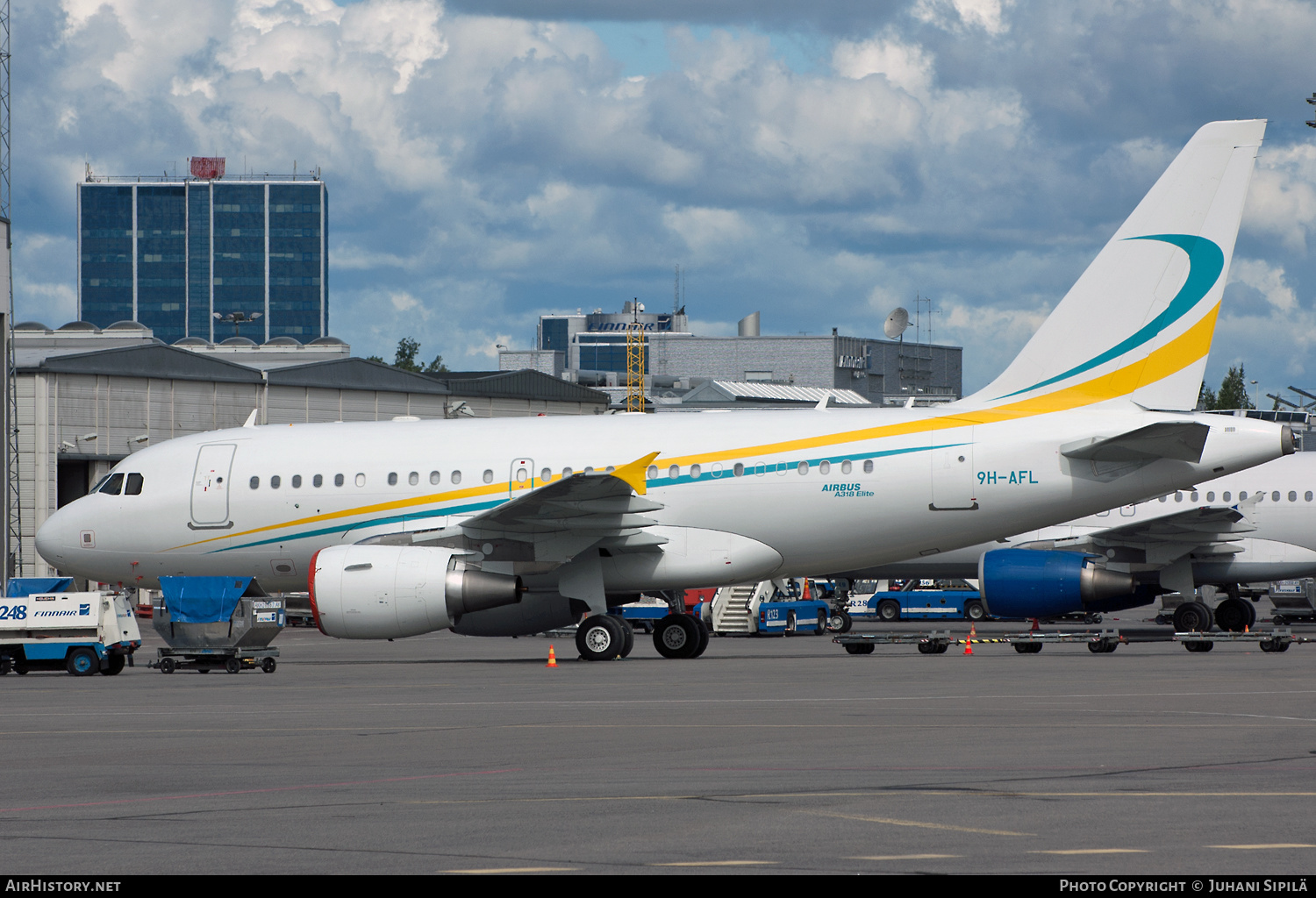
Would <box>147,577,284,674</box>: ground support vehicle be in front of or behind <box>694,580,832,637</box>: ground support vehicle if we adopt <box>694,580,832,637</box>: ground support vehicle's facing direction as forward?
behind

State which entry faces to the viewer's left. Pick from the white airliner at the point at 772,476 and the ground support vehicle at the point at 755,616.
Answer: the white airliner

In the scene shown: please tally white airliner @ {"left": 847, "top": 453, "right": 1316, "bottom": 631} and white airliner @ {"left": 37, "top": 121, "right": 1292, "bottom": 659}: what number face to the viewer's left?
2

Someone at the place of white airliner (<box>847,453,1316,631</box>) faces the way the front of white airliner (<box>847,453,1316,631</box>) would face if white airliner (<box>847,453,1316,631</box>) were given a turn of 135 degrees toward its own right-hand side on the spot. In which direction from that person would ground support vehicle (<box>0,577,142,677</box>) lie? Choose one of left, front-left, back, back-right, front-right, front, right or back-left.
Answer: back

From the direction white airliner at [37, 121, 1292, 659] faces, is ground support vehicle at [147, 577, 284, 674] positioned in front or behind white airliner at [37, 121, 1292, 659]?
in front

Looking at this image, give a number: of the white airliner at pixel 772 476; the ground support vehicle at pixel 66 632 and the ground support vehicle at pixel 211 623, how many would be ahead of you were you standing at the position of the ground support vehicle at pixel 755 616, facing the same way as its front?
0

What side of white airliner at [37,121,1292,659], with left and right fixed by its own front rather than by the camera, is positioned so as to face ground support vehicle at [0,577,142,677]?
front

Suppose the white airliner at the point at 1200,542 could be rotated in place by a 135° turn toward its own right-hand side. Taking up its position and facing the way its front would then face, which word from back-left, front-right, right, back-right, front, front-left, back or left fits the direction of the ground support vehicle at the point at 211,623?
back

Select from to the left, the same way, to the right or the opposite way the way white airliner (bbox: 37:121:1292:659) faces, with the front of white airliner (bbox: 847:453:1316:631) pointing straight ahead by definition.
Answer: the same way

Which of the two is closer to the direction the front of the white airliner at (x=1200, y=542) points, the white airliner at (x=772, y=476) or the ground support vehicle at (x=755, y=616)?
the ground support vehicle

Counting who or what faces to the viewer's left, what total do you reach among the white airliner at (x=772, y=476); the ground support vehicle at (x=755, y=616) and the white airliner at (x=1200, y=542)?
2

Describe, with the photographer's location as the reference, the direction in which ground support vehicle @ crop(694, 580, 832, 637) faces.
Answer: facing away from the viewer and to the right of the viewer

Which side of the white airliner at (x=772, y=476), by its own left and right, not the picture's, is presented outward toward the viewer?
left

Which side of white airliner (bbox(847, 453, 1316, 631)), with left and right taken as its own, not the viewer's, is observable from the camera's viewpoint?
left

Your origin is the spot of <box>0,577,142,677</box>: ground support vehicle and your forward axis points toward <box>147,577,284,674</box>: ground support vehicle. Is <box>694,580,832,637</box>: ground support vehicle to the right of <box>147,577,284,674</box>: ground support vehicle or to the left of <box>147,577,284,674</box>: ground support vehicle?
left

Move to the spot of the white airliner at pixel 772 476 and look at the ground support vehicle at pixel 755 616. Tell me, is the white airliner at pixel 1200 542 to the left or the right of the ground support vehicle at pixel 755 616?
right

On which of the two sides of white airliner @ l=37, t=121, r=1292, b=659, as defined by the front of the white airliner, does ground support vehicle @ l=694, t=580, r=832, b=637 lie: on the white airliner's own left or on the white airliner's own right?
on the white airliner's own right
